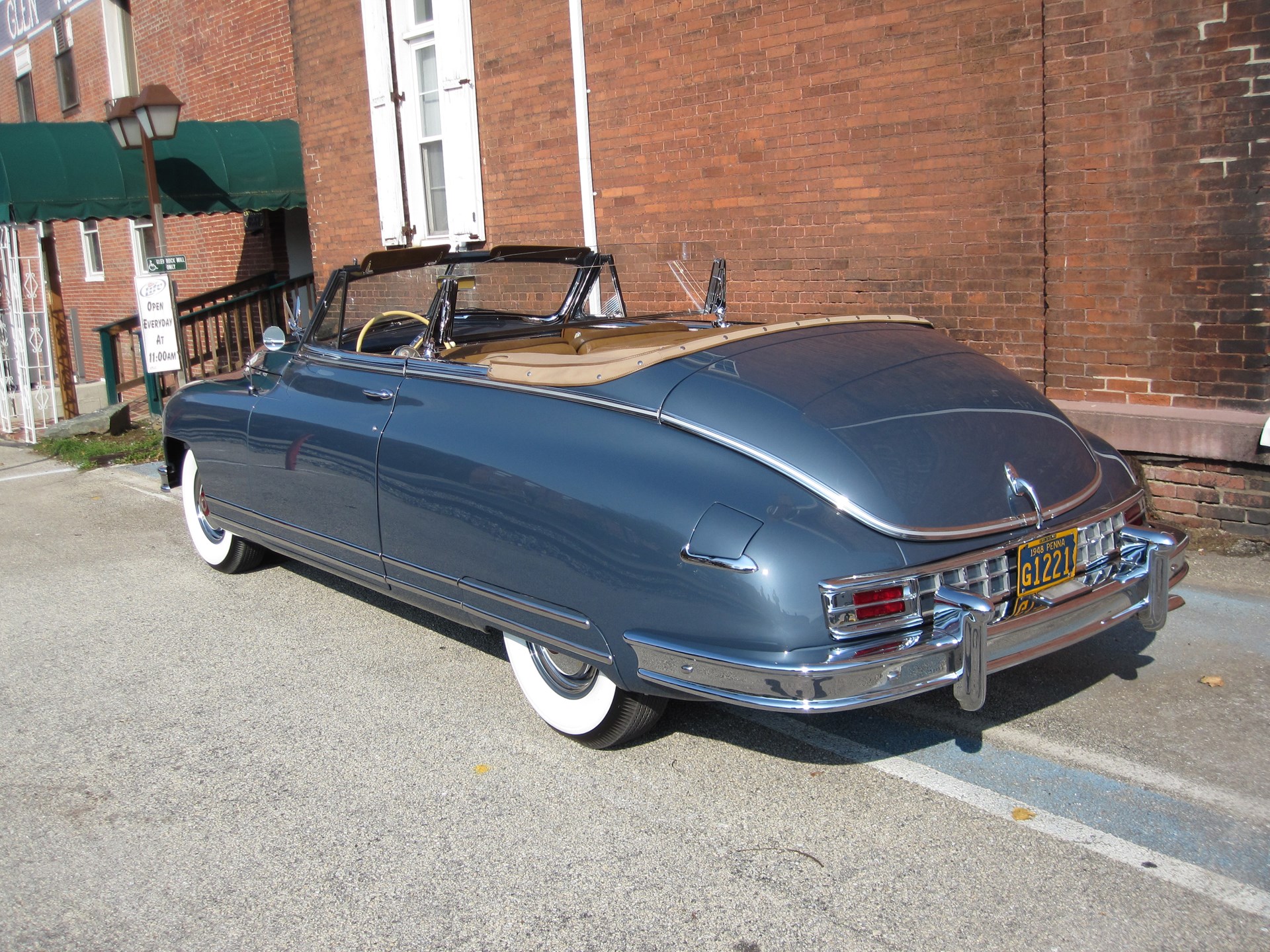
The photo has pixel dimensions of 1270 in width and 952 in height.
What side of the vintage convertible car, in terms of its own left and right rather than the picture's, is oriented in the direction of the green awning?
front

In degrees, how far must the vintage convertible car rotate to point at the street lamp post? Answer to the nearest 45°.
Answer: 0° — it already faces it

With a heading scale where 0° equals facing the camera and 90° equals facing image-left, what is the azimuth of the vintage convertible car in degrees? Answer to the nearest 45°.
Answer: approximately 135°

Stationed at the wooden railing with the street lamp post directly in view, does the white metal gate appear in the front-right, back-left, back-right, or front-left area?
front-right

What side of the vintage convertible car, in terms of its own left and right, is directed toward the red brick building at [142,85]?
front

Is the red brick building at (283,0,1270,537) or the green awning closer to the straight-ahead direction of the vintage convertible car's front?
the green awning

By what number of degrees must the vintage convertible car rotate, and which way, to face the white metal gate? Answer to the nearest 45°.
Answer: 0° — it already faces it

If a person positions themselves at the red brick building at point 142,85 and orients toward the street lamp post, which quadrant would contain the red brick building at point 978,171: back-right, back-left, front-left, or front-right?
front-left
